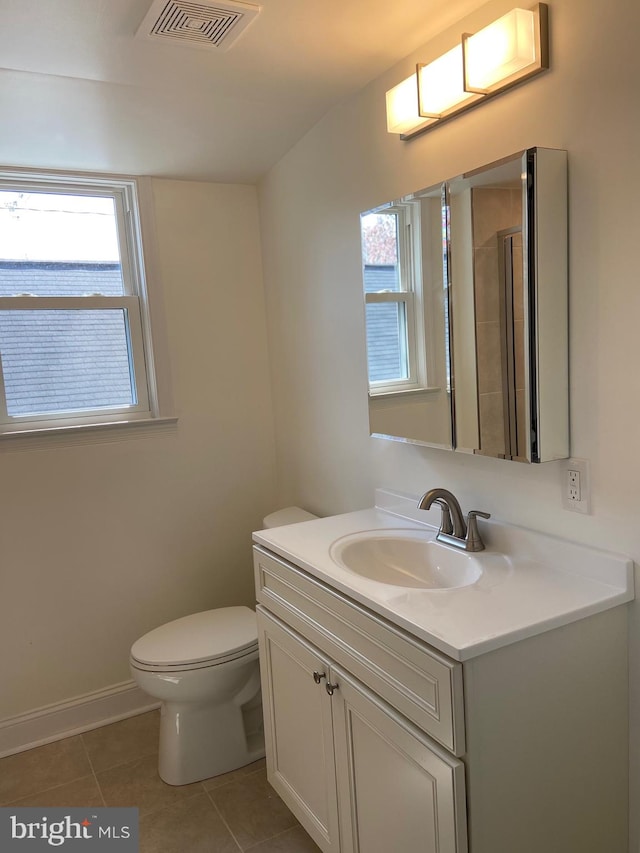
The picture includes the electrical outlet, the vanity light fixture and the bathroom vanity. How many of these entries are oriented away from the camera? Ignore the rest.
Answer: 0

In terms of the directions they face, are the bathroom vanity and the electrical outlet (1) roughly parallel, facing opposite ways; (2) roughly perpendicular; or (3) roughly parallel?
roughly parallel

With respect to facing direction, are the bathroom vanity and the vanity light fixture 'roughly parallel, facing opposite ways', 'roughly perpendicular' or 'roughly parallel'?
roughly parallel

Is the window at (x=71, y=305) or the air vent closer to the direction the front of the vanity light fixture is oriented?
the air vent

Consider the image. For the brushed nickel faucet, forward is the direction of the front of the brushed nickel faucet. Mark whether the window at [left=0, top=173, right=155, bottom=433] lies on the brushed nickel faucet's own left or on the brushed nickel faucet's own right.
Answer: on the brushed nickel faucet's own right

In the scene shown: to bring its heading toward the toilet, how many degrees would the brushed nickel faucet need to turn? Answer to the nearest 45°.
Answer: approximately 45° to its right

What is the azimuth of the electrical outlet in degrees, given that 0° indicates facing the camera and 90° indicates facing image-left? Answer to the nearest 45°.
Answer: approximately 45°

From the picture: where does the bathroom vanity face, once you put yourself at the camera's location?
facing the viewer and to the left of the viewer

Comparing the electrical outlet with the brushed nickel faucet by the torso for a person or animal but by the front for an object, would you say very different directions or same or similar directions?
same or similar directions

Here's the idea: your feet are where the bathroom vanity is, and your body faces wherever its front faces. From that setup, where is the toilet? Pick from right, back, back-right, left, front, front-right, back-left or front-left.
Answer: right
